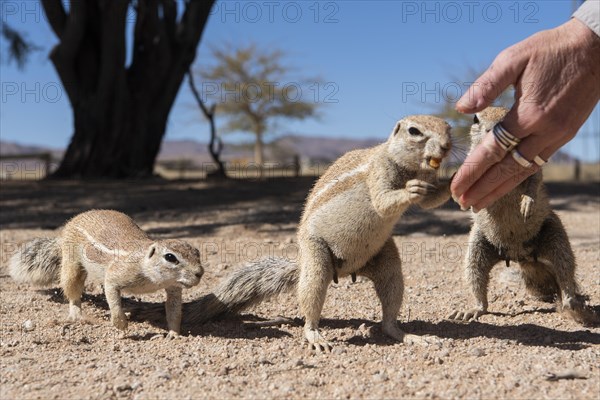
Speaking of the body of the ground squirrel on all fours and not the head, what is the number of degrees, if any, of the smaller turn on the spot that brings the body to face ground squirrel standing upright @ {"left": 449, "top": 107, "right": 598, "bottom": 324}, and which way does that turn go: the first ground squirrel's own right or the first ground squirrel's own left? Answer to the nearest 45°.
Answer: approximately 45° to the first ground squirrel's own left

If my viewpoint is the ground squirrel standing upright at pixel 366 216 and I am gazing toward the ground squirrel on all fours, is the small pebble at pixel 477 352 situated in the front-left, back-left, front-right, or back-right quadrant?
back-left

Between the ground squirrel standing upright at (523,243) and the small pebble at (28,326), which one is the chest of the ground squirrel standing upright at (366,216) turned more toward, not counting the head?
the ground squirrel standing upright

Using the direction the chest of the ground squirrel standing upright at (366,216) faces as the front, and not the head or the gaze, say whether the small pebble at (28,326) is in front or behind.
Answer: behind

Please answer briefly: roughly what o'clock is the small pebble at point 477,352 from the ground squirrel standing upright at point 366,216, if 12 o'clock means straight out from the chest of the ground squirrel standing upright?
The small pebble is roughly at 12 o'clock from the ground squirrel standing upright.

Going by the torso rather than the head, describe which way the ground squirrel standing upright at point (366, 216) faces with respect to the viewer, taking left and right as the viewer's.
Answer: facing the viewer and to the right of the viewer

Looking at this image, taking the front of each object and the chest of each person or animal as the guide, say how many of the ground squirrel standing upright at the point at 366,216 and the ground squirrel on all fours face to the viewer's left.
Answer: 0

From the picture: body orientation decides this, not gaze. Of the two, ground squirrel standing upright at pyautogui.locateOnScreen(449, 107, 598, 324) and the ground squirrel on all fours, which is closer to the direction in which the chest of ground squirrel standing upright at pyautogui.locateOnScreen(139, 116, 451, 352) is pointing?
the ground squirrel standing upright

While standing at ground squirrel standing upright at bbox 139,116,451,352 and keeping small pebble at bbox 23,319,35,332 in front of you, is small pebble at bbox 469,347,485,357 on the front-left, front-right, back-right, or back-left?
back-left

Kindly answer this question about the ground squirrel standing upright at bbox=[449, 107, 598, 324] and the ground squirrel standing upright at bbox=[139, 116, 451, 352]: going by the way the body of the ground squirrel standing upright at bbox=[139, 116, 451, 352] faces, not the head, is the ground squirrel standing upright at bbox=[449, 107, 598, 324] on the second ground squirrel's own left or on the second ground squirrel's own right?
on the second ground squirrel's own left

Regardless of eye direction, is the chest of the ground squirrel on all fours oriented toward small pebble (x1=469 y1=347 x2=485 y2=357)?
yes
